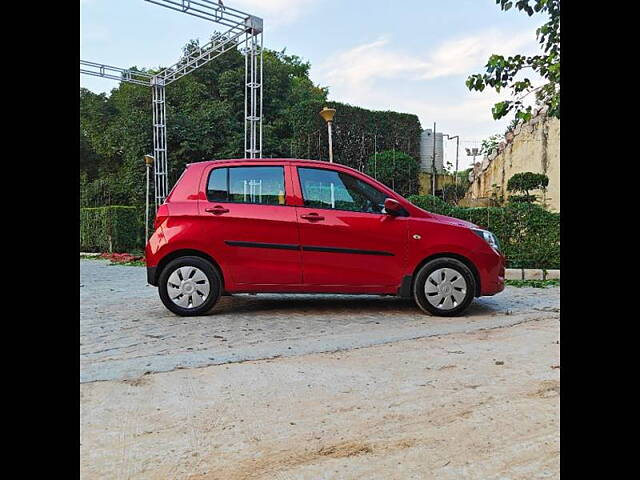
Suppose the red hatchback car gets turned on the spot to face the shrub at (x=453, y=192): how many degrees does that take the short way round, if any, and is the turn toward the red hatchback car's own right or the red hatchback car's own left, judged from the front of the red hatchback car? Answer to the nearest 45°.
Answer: approximately 90° to the red hatchback car's own left

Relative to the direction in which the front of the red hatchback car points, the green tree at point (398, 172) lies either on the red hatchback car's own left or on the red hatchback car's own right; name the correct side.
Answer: on the red hatchback car's own left

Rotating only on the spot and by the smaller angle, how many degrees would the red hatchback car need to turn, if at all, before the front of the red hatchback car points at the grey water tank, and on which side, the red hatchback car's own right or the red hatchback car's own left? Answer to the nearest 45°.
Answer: approximately 90° to the red hatchback car's own left

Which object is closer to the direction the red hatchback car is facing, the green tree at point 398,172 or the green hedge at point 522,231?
the green hedge

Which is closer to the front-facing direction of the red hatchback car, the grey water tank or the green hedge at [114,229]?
the grey water tank

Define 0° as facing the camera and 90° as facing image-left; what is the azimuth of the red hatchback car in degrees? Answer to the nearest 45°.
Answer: approximately 270°

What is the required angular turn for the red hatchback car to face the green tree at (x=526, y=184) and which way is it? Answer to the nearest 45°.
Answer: approximately 45° to its left

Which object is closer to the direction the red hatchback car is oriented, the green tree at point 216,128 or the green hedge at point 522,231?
the green hedge

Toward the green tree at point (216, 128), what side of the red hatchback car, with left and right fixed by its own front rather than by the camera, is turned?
left

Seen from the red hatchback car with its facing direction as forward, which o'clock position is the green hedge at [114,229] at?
The green hedge is roughly at 8 o'clock from the red hatchback car.
